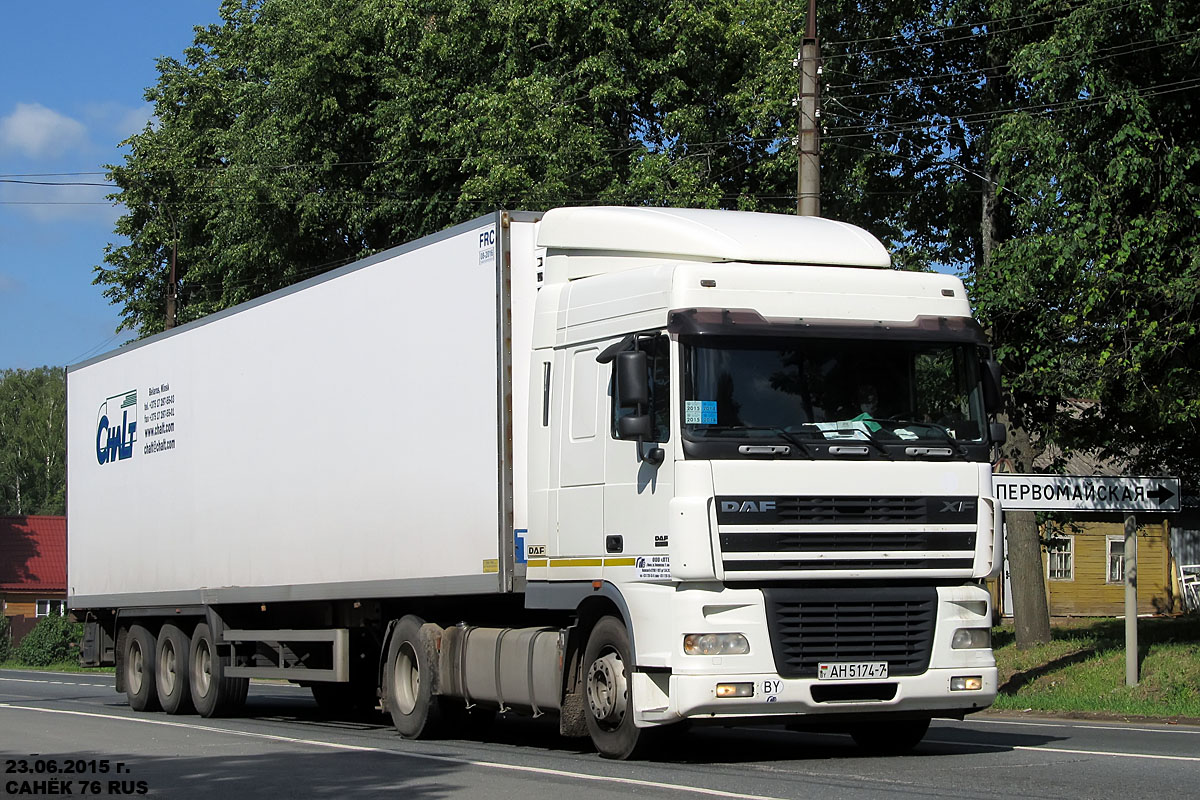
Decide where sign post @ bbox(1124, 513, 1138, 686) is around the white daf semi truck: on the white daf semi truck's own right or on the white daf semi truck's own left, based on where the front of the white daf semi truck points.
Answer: on the white daf semi truck's own left

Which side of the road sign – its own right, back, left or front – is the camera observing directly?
front

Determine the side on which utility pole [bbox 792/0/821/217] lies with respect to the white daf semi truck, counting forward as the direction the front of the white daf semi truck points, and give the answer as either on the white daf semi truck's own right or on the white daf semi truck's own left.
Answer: on the white daf semi truck's own left

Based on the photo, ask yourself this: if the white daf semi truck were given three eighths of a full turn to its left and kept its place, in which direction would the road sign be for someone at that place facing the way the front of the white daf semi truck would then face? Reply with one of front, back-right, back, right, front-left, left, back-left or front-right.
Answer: front-right

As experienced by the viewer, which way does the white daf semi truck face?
facing the viewer and to the right of the viewer
